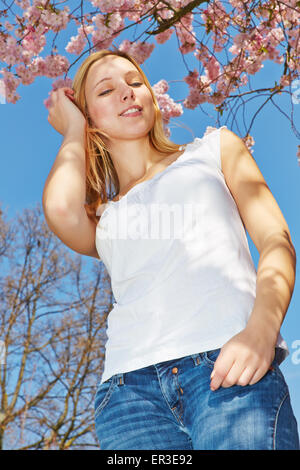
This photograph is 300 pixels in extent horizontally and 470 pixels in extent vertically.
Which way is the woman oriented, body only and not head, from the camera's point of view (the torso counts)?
toward the camera
